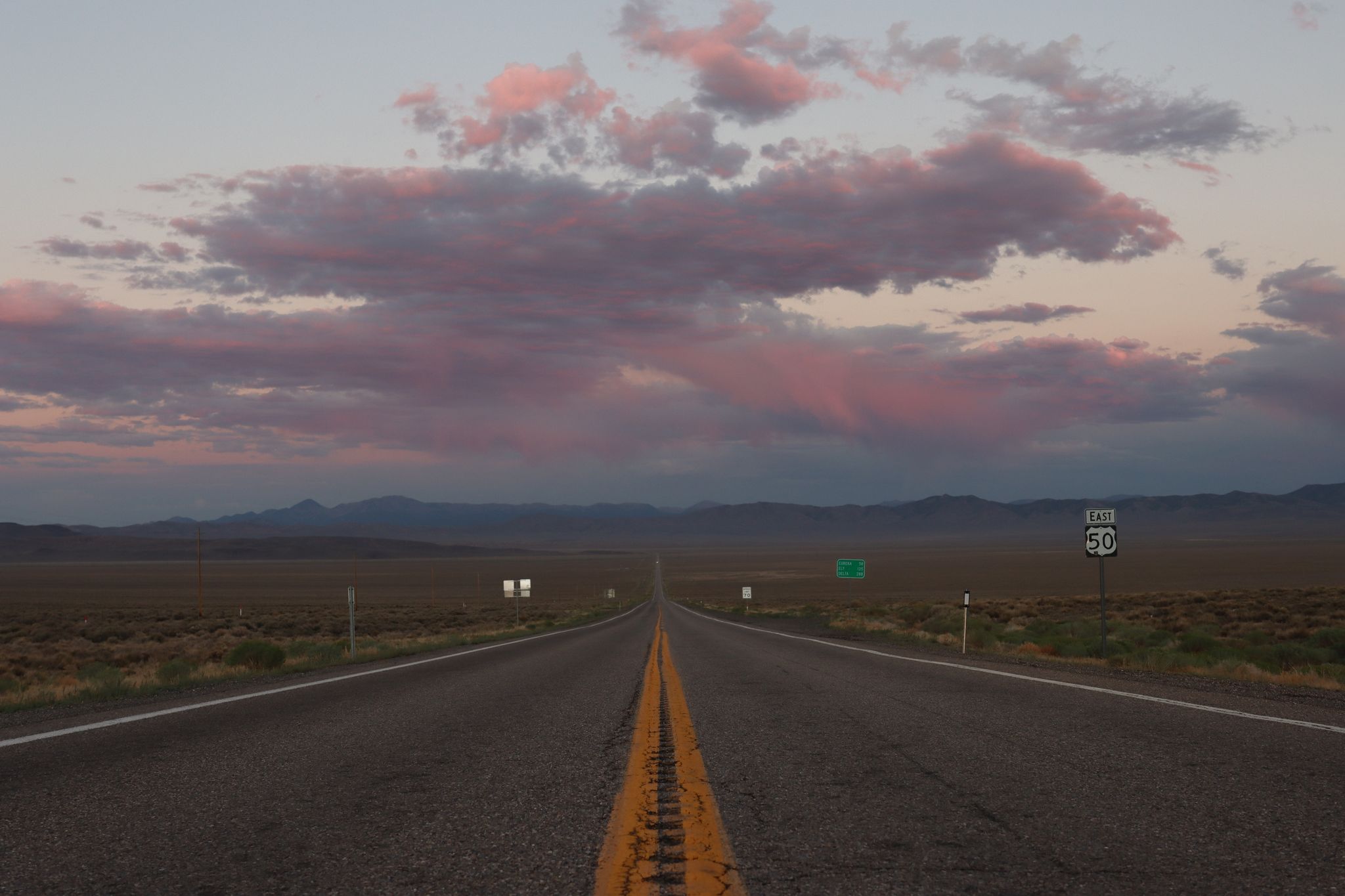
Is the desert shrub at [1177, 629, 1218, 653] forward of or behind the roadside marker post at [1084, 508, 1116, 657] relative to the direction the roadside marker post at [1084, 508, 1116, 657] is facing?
behind

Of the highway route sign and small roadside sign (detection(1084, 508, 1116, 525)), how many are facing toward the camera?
2

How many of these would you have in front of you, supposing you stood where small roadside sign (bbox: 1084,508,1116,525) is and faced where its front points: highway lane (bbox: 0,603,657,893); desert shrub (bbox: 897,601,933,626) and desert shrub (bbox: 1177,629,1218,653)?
1

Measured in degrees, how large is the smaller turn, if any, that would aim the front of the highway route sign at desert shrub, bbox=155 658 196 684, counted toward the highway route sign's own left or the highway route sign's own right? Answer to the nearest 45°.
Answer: approximately 45° to the highway route sign's own right

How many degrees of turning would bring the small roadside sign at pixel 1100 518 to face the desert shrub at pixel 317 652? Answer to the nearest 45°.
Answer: approximately 90° to its right

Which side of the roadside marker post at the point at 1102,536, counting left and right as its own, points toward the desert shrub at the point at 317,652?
right

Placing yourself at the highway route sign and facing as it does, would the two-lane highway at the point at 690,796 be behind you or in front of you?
in front

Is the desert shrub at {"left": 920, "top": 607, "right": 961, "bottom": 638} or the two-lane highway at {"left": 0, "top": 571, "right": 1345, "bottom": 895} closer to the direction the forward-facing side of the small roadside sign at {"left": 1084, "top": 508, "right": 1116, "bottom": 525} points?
the two-lane highway

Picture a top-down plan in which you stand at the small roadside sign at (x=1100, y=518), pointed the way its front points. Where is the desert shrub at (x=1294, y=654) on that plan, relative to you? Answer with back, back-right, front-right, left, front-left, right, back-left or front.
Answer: back-left

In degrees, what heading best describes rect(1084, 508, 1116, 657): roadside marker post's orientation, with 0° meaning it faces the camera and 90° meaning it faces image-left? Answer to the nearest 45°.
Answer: approximately 0°

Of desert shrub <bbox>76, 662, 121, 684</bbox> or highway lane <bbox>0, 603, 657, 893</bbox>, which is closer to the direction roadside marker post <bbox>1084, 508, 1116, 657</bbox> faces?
the highway lane
